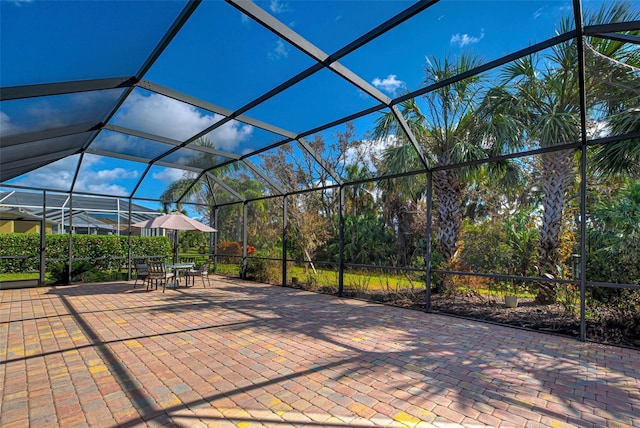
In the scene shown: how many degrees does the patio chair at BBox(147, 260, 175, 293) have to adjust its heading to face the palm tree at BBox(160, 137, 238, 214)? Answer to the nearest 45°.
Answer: approximately 45° to its left

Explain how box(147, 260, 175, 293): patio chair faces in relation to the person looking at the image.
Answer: facing away from the viewer and to the right of the viewer

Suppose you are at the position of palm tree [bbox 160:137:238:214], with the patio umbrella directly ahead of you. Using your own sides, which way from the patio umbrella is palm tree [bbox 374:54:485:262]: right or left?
left
